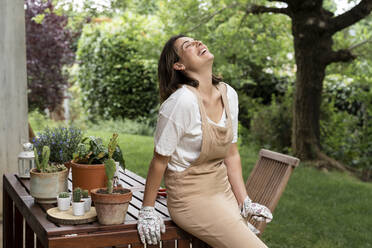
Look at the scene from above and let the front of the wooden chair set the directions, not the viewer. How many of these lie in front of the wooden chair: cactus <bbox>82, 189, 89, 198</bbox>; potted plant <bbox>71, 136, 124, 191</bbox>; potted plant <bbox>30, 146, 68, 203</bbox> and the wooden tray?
4

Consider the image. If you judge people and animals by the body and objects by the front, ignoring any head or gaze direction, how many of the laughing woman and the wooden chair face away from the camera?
0

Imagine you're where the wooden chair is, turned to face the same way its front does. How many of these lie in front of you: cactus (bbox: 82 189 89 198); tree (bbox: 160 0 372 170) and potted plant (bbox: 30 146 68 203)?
2

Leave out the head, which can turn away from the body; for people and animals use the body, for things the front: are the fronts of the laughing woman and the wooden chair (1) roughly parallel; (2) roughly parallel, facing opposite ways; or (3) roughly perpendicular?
roughly perpendicular

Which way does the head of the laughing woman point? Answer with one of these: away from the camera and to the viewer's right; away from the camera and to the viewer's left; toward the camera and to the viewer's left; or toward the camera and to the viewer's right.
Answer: toward the camera and to the viewer's right

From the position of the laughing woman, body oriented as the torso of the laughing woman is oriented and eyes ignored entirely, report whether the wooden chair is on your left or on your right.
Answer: on your left

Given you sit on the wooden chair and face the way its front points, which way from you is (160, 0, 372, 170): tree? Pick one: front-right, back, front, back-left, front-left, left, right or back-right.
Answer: back-right

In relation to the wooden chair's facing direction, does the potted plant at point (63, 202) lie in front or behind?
in front

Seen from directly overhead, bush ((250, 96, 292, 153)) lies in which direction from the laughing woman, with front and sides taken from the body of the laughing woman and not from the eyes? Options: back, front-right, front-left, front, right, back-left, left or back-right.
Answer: back-left

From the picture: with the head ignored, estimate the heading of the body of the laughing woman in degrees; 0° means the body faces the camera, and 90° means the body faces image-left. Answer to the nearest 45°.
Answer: approximately 315°

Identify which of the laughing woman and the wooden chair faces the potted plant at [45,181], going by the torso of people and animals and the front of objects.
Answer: the wooden chair

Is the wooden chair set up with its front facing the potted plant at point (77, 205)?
yes

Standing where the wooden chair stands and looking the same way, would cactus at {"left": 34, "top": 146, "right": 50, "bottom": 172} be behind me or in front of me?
in front

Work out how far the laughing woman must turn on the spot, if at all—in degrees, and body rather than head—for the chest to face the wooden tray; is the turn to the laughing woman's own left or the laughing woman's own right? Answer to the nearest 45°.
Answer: approximately 135° to the laughing woman's own right

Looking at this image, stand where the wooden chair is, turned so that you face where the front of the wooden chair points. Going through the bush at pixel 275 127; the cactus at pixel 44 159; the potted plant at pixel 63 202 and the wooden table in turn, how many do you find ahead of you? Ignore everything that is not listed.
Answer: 3
